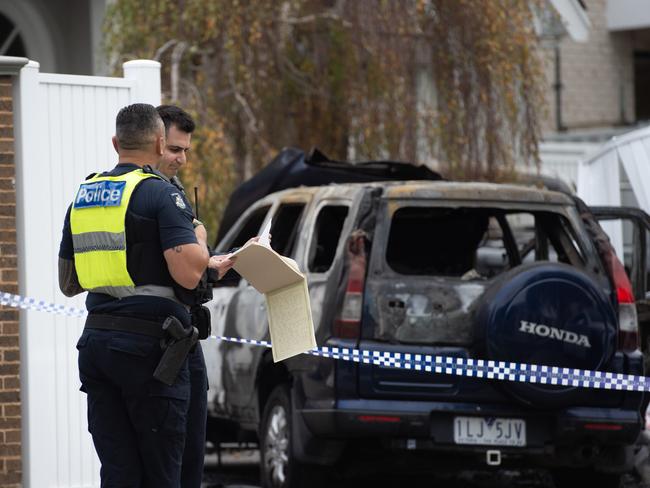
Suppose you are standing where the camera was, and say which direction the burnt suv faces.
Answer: facing away from the viewer and to the left of the viewer

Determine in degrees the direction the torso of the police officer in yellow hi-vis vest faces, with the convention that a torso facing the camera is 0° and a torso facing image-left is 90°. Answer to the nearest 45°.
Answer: approximately 225°

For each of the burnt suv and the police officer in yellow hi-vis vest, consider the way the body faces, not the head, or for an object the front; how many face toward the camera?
0

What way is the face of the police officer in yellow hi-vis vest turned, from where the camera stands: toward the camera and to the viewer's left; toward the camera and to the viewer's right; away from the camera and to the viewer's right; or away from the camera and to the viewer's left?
away from the camera and to the viewer's right

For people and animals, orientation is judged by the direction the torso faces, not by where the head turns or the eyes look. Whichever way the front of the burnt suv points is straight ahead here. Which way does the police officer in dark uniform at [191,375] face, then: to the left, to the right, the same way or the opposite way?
the opposite way

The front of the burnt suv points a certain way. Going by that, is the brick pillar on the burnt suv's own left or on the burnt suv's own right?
on the burnt suv's own left

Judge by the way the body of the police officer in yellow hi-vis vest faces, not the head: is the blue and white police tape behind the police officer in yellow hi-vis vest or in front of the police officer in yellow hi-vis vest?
in front

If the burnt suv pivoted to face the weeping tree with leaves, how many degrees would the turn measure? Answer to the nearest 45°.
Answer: approximately 45° to its right

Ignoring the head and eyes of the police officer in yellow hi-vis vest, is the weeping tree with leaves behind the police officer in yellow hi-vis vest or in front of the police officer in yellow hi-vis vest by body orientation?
in front

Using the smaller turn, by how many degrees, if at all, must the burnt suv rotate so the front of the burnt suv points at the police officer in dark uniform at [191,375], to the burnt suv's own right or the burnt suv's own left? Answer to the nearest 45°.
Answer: approximately 90° to the burnt suv's own left

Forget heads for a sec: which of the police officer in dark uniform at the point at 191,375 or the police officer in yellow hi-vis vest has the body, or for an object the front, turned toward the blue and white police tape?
the police officer in yellow hi-vis vest
